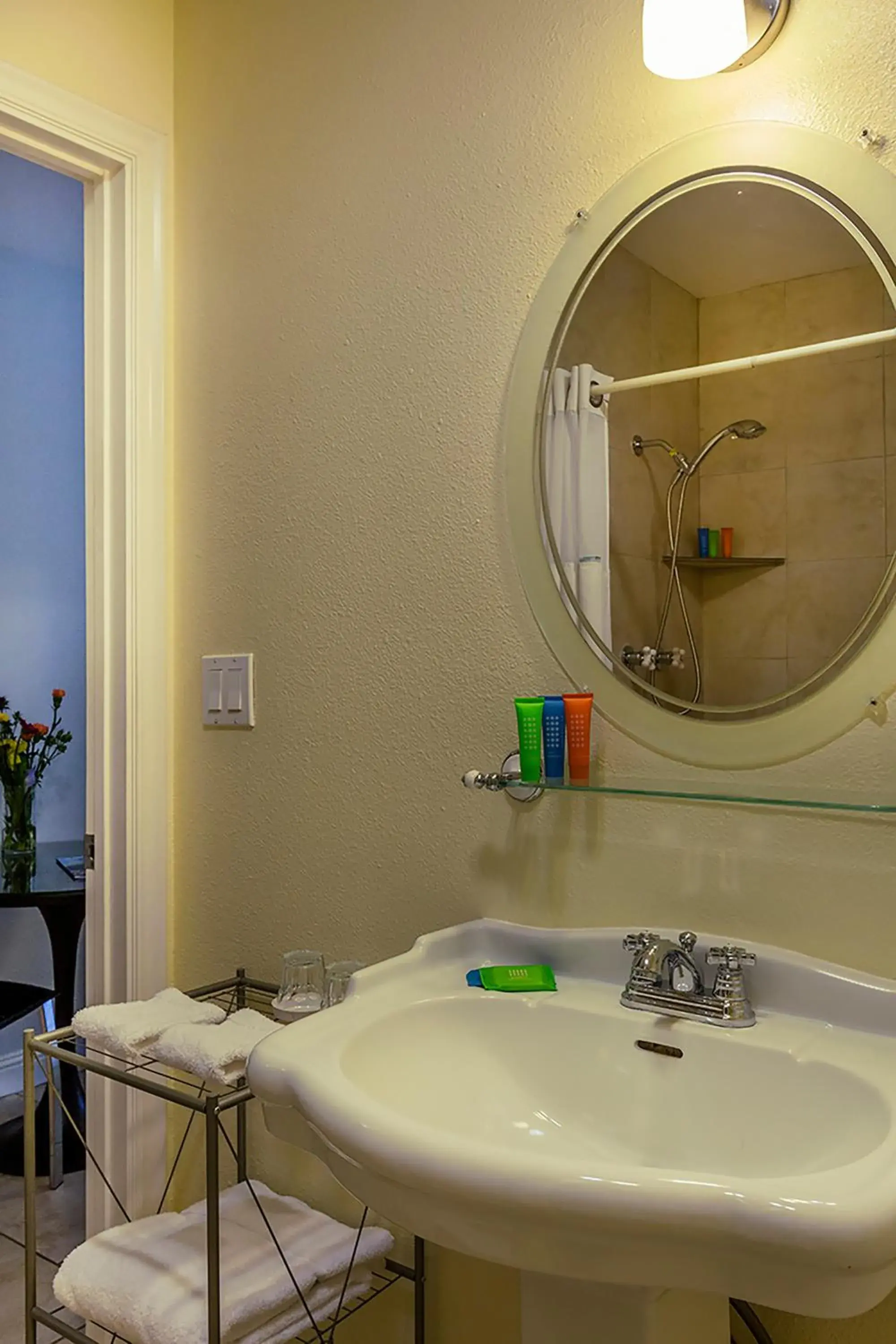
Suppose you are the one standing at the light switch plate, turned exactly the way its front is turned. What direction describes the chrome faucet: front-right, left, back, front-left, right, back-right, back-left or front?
left

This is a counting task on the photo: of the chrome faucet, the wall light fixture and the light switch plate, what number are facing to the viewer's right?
0

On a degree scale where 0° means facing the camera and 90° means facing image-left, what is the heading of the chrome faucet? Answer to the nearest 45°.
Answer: approximately 45°

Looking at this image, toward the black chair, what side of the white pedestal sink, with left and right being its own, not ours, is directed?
right

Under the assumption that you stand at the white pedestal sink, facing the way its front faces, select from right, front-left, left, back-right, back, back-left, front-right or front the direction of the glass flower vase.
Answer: right

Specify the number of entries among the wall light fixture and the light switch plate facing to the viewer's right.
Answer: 0

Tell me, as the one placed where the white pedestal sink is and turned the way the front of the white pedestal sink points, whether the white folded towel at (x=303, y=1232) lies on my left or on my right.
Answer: on my right

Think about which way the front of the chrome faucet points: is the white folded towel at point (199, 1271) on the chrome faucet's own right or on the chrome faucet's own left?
on the chrome faucet's own right

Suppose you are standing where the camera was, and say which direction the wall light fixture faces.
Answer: facing the viewer and to the left of the viewer

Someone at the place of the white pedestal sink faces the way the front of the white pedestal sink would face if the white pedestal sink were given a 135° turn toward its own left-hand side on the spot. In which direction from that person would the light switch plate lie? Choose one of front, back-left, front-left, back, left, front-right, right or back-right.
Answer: back-left

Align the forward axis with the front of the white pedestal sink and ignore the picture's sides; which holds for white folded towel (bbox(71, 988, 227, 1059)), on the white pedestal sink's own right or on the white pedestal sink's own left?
on the white pedestal sink's own right
